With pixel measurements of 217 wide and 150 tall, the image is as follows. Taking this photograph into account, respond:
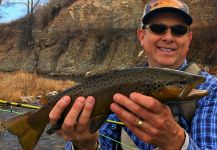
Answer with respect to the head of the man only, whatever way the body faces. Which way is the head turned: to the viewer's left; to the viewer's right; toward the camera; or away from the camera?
toward the camera

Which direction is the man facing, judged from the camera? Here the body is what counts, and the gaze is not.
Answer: toward the camera
